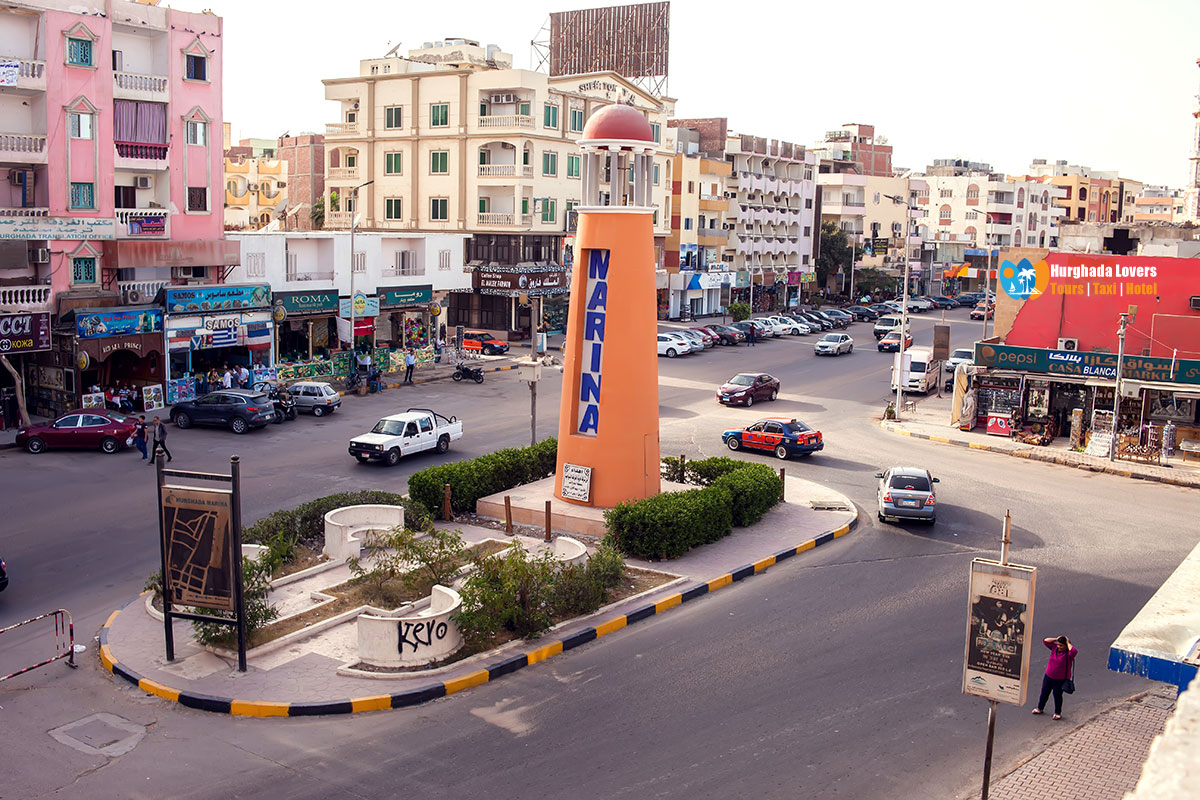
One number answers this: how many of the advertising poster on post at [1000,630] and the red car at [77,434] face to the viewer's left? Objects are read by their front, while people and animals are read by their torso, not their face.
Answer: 1

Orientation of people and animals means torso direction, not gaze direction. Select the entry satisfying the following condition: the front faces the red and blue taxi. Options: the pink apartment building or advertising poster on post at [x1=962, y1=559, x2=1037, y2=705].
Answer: the pink apartment building

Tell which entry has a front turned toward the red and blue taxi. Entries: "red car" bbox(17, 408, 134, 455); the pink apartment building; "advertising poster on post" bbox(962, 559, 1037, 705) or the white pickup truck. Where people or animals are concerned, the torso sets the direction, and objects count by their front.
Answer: the pink apartment building

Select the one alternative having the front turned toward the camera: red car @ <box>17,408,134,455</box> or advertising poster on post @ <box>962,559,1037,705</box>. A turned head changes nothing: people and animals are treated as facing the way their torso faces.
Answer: the advertising poster on post

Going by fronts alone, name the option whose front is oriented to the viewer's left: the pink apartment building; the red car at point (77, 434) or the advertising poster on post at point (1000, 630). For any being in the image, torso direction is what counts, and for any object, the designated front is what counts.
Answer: the red car

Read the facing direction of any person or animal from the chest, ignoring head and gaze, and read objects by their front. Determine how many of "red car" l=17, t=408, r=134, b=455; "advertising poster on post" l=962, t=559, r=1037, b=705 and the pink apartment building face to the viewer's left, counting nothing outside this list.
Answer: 1

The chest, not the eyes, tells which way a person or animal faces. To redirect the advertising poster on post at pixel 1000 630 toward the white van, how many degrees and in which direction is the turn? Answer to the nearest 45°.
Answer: approximately 180°

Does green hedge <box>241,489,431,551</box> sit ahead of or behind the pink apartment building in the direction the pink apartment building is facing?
ahead

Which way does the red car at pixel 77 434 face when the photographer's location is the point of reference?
facing to the left of the viewer

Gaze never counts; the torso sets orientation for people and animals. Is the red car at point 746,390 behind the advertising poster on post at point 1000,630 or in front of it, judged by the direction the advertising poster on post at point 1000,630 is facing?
behind

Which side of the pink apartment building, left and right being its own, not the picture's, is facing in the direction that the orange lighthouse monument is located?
front

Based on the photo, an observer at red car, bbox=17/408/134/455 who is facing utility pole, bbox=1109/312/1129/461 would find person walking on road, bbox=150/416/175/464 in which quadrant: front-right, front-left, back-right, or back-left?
front-right

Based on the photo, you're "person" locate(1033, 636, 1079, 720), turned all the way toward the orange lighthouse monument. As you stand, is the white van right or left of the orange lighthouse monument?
right

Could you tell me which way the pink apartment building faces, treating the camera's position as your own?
facing the viewer and to the right of the viewer

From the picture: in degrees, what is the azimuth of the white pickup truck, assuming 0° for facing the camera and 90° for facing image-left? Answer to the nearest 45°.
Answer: approximately 45°

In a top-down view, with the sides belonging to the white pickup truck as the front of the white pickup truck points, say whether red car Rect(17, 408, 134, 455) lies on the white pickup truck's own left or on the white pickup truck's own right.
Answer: on the white pickup truck's own right

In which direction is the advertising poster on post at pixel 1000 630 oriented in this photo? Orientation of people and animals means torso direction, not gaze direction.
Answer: toward the camera

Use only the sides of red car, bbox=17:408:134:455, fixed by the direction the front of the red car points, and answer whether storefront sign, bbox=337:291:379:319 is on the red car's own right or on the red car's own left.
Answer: on the red car's own right
